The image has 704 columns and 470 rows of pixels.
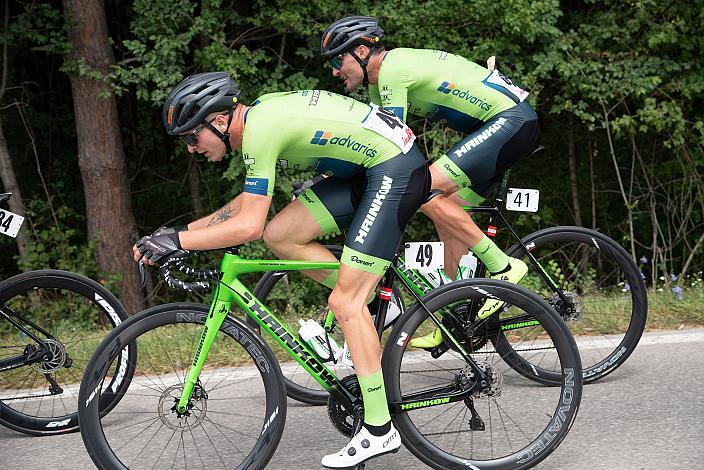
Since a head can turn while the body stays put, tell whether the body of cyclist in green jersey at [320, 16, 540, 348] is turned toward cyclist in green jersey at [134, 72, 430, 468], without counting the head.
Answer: no

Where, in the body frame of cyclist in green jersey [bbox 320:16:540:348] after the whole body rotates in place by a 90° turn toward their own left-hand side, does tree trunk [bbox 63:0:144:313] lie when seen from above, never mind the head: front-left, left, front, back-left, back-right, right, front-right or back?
back-right

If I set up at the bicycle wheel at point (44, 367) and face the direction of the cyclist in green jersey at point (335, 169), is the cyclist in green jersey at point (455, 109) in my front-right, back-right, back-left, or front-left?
front-left

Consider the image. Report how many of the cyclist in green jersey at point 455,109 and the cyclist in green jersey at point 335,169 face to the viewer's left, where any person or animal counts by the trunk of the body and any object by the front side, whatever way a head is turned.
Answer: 2

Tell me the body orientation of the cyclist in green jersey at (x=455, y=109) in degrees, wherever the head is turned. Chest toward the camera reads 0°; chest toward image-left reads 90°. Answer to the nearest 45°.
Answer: approximately 90°

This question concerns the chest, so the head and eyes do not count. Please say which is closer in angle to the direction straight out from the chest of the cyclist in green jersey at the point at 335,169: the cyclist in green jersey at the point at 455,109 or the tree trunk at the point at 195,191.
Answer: the tree trunk

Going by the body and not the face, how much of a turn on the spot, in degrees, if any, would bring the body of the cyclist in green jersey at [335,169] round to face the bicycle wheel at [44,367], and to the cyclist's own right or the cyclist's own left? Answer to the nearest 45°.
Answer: approximately 45° to the cyclist's own right

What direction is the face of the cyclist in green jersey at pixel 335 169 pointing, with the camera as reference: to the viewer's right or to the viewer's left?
to the viewer's left

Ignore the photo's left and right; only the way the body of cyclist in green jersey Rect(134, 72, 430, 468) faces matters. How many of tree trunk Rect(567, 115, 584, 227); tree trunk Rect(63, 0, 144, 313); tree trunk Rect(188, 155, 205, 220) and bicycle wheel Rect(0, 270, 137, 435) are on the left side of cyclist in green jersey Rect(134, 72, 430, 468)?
0

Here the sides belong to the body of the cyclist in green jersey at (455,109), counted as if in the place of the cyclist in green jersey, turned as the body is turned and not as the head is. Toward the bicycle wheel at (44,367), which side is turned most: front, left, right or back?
front

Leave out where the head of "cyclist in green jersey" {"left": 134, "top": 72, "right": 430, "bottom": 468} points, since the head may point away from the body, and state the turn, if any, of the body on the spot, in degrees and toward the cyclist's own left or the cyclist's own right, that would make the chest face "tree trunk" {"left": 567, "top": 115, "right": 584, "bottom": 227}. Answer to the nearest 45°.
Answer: approximately 135° to the cyclist's own right

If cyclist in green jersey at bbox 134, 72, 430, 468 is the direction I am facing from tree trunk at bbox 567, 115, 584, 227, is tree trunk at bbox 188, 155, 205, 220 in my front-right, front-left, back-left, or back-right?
front-right

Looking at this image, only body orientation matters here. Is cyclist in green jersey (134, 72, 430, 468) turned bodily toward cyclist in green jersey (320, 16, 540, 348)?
no

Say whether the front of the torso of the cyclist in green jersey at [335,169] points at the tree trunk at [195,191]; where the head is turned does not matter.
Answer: no

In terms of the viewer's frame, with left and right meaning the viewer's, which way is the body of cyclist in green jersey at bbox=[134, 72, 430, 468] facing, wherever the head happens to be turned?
facing to the left of the viewer

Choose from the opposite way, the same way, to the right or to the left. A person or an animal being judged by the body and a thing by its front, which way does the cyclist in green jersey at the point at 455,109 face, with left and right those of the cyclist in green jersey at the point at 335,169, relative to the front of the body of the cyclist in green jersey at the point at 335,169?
the same way

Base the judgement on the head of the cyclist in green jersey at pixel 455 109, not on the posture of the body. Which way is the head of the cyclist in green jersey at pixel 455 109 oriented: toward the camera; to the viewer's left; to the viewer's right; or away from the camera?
to the viewer's left
